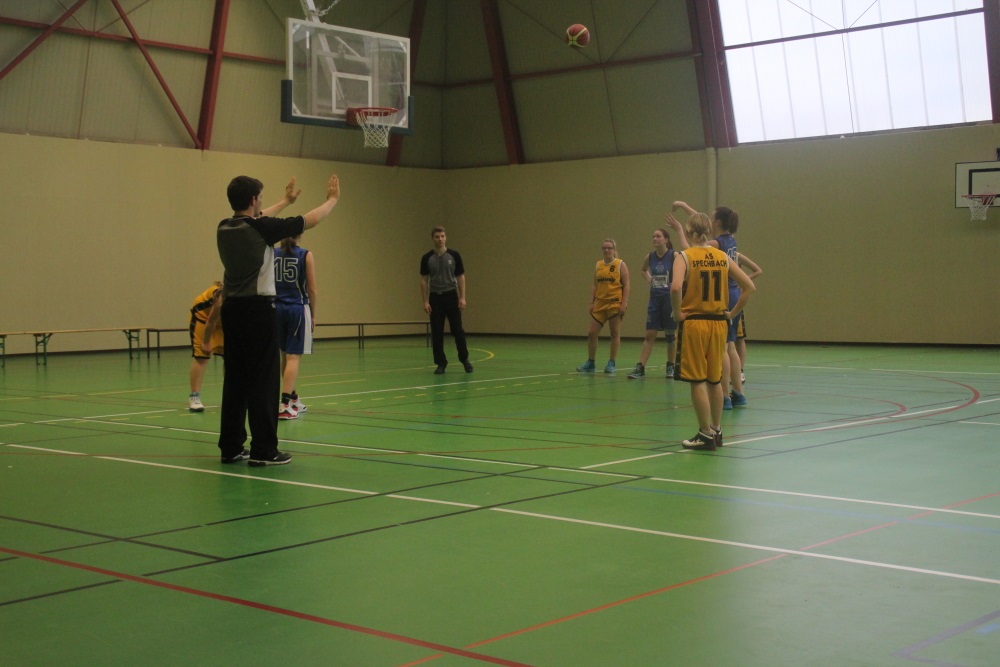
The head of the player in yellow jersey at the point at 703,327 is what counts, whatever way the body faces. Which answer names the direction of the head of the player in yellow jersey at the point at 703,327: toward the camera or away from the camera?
away from the camera

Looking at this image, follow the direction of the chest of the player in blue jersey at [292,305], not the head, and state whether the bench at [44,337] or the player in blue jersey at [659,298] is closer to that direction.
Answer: the player in blue jersey

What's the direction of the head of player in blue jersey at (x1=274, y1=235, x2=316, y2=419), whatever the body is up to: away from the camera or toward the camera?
away from the camera

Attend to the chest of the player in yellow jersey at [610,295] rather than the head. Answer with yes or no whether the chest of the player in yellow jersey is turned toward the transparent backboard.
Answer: no

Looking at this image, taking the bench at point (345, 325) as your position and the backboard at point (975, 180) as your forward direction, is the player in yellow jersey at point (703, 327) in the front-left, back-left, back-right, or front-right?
front-right

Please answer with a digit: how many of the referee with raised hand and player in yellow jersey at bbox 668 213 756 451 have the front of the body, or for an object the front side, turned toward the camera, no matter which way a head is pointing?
0

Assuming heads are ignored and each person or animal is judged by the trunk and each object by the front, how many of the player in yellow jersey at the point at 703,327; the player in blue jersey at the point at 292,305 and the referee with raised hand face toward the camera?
0

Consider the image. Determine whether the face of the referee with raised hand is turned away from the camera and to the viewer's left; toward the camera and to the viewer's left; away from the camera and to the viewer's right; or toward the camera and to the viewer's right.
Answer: away from the camera and to the viewer's right

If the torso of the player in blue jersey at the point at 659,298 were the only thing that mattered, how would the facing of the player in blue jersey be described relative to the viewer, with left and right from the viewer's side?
facing the viewer and to the left of the viewer

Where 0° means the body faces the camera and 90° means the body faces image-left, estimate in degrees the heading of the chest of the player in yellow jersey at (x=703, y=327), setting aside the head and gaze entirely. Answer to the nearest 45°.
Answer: approximately 135°

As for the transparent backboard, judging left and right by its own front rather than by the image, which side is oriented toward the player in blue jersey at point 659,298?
front

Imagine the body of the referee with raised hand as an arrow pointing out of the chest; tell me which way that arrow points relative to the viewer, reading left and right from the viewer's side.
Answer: facing away from the viewer and to the right of the viewer

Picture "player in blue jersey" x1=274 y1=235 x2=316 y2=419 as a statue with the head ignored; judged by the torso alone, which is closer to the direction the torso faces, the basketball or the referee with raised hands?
the basketball

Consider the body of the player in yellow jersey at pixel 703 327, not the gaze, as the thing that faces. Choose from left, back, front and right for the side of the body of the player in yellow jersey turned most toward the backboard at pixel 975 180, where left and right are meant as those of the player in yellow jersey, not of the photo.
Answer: right
